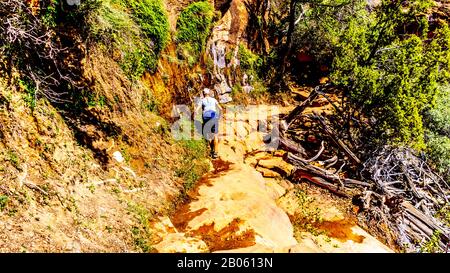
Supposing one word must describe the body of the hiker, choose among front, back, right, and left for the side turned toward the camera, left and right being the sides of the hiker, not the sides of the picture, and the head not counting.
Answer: back

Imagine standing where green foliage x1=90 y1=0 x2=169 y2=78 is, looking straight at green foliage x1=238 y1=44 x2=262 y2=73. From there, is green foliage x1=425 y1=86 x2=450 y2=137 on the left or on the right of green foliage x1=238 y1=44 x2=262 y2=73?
right

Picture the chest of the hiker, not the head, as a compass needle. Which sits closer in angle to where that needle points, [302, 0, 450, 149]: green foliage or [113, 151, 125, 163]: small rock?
the green foliage

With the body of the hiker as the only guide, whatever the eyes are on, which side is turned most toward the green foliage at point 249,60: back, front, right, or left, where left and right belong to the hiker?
front

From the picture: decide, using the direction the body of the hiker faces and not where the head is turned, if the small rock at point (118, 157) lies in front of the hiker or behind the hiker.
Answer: behind

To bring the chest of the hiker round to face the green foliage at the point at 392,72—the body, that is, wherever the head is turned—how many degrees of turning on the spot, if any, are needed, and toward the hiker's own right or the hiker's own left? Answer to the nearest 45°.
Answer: approximately 90° to the hiker's own right

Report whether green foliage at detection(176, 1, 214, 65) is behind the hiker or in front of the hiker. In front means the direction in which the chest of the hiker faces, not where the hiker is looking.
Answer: in front
